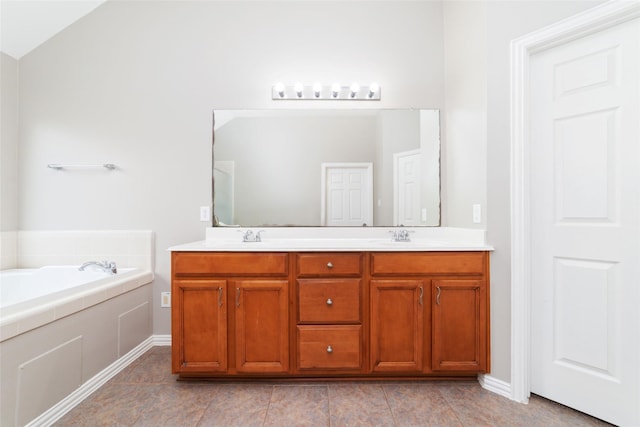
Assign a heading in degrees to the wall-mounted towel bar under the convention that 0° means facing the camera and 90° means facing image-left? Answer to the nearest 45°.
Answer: approximately 0°

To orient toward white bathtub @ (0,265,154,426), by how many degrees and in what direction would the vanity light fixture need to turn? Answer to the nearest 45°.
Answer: approximately 45° to its right

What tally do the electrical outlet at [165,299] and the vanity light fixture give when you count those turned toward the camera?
2

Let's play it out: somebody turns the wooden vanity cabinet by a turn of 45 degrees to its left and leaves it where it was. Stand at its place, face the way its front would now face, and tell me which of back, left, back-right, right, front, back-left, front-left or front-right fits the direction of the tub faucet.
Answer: back-right
